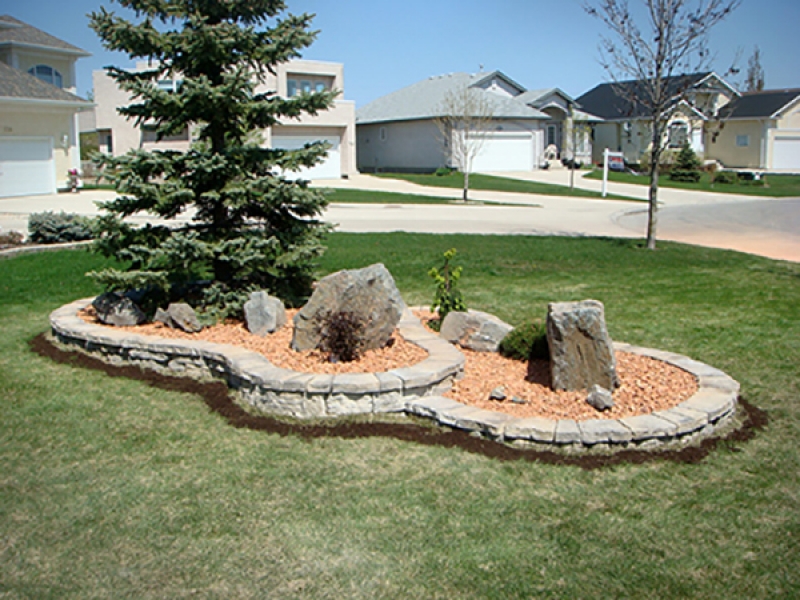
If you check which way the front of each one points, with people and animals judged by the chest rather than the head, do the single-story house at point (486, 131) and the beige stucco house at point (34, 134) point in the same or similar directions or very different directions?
same or similar directions

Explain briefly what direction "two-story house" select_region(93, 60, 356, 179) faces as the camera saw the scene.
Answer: facing the viewer

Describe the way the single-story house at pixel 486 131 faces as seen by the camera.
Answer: facing the viewer and to the right of the viewer

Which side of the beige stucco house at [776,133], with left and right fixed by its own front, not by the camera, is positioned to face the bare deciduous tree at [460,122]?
right

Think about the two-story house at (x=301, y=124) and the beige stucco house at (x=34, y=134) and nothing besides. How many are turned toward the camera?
2

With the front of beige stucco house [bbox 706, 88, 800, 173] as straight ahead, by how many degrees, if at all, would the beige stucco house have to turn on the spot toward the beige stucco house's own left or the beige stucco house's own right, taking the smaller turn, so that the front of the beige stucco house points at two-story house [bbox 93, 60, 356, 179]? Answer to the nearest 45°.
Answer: approximately 90° to the beige stucco house's own right

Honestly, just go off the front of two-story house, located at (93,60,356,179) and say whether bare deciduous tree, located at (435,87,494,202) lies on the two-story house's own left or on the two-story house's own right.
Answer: on the two-story house's own left

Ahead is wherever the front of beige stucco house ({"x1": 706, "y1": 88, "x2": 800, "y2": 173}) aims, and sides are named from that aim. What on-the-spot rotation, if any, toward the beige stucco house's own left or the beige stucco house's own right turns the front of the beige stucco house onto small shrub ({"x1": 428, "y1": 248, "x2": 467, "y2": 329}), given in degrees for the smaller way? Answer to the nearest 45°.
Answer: approximately 45° to the beige stucco house's own right

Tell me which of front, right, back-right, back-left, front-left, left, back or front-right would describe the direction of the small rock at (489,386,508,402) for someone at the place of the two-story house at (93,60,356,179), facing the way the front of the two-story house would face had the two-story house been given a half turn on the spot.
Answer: back

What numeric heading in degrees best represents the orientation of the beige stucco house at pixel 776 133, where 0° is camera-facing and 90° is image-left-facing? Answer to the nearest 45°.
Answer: approximately 315°

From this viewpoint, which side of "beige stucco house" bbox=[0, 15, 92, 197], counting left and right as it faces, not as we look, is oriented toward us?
front

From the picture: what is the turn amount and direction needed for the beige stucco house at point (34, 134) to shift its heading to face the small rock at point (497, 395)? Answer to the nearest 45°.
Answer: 0° — it already faces it

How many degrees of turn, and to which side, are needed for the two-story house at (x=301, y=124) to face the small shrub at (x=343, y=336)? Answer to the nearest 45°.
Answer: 0° — it already faces it

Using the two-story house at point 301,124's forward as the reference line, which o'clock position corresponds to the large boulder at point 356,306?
The large boulder is roughly at 12 o'clock from the two-story house.

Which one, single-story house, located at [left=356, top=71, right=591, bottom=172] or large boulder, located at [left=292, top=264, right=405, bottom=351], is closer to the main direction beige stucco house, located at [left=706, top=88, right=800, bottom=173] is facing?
the large boulder

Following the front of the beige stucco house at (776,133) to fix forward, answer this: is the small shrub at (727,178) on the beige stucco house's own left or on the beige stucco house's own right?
on the beige stucco house's own right
